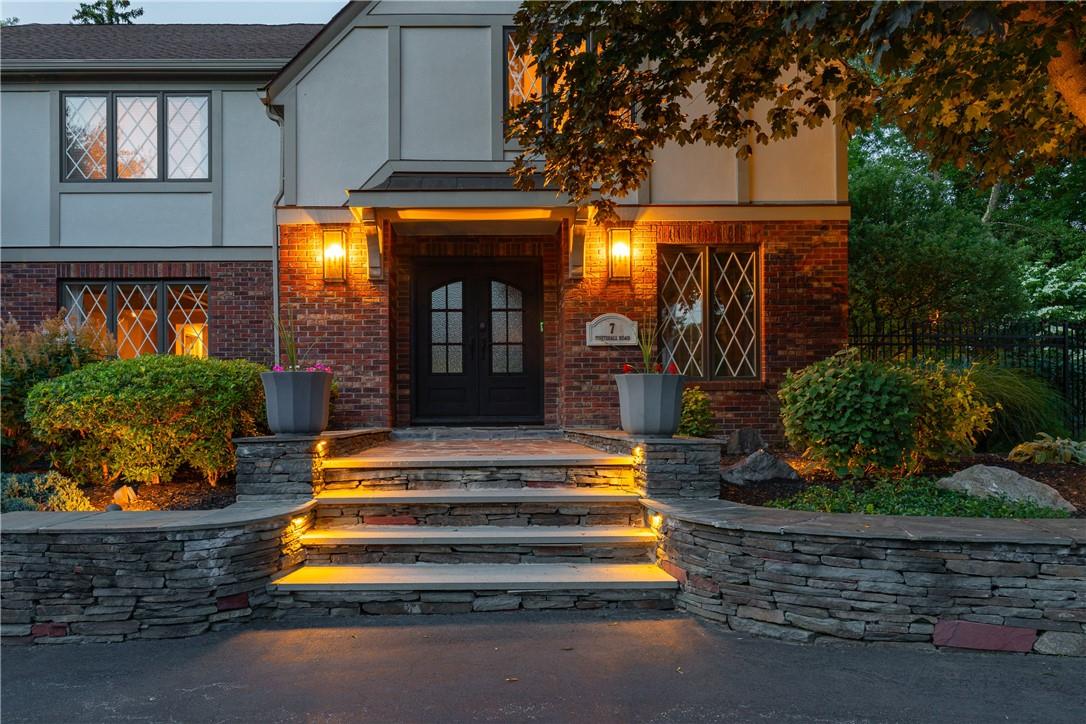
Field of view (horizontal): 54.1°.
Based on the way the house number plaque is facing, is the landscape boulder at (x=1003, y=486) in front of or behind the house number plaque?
in front

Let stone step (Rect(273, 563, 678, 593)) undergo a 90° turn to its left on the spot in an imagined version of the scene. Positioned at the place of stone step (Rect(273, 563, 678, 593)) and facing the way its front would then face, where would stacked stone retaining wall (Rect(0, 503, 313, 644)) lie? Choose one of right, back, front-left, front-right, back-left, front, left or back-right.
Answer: back

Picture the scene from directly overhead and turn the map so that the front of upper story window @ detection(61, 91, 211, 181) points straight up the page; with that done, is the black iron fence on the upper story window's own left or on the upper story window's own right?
on the upper story window's own left

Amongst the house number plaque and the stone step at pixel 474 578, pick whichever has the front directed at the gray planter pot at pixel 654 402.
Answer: the house number plaque

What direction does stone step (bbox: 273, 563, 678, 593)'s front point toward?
toward the camera

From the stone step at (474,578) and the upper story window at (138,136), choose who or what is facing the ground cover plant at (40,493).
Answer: the upper story window

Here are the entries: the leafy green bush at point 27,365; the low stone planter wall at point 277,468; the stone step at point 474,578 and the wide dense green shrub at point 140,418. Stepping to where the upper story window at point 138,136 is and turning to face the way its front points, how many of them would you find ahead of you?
4

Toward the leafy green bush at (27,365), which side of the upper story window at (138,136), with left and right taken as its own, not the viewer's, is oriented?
front

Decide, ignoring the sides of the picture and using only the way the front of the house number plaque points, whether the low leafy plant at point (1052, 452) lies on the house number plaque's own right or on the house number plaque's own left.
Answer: on the house number plaque's own left

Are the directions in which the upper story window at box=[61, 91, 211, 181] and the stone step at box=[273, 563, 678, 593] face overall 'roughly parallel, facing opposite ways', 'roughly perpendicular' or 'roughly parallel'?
roughly parallel

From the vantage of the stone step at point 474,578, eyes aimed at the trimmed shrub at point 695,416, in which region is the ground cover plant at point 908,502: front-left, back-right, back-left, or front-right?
front-right

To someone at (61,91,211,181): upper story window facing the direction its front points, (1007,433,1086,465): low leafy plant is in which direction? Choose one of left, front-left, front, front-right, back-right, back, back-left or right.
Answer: front-left

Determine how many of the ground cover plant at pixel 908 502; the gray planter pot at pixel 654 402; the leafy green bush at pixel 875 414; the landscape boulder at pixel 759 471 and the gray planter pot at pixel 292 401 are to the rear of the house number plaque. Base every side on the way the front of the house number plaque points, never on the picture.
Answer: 0

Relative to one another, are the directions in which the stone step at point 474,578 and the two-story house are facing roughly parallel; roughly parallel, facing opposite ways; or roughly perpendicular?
roughly parallel

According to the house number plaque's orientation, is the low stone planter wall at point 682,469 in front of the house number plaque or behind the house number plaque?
in front

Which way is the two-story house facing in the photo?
toward the camera

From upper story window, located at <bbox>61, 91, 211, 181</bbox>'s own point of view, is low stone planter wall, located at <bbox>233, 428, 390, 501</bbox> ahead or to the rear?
ahead

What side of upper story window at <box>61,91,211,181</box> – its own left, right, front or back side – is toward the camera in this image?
front

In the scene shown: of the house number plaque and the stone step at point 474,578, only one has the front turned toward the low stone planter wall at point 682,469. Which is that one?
the house number plaque
